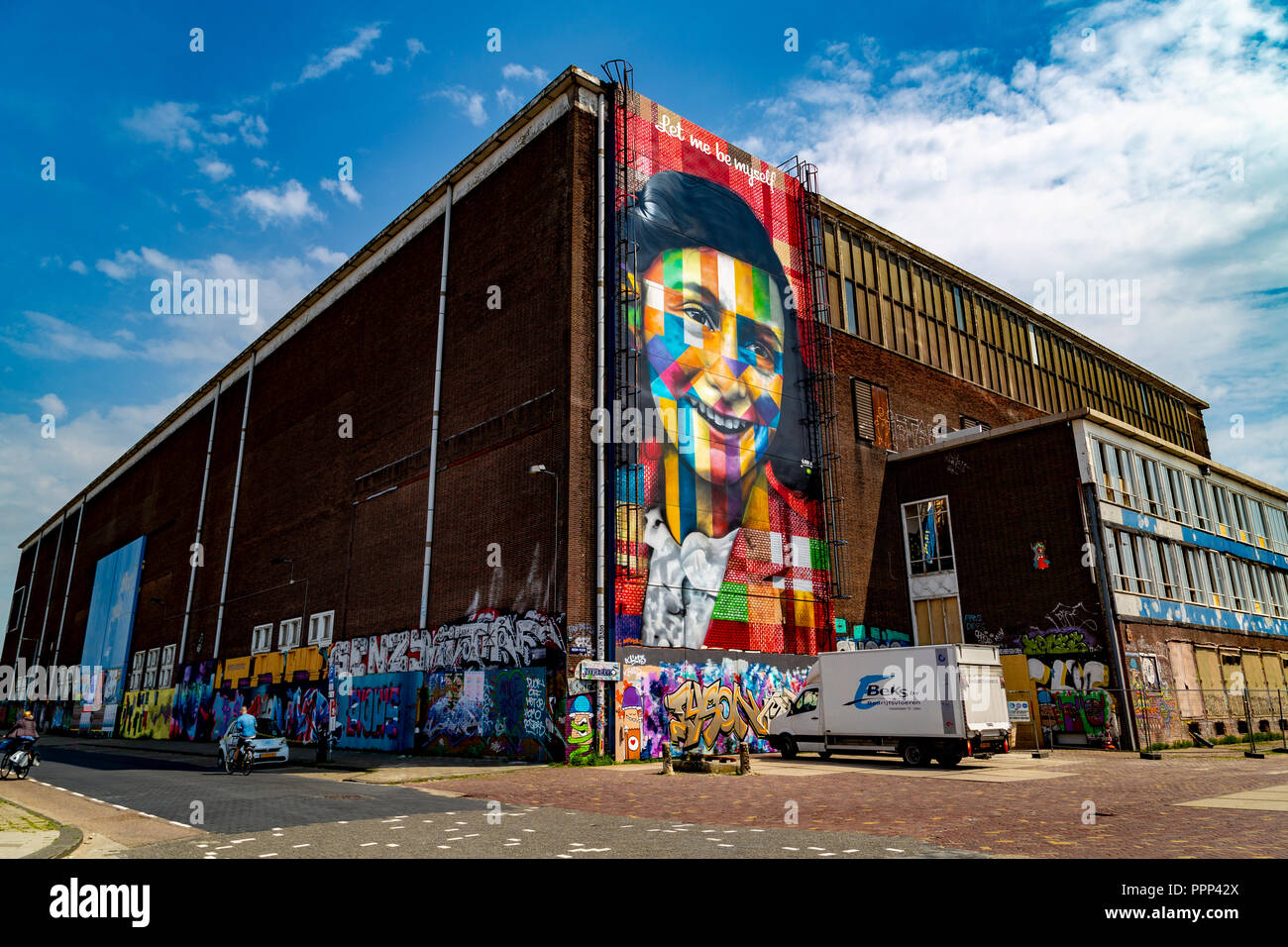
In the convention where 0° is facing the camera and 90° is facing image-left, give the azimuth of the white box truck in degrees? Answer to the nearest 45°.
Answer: approximately 135°

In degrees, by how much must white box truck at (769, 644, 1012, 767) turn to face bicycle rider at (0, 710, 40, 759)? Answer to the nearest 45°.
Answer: approximately 45° to its left

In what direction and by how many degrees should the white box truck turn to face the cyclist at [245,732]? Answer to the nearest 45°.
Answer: approximately 45° to its left

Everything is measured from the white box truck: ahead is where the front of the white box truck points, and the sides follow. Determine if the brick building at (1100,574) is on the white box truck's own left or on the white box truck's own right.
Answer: on the white box truck's own right
